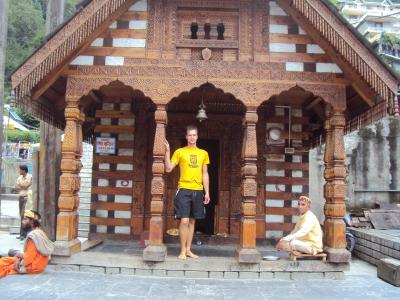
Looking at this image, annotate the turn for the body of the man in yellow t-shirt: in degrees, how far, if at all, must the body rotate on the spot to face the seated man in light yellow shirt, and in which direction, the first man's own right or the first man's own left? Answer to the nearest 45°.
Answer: approximately 90° to the first man's own left

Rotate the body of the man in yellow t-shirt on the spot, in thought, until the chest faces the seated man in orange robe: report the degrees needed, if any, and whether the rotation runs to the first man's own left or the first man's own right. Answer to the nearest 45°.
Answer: approximately 90° to the first man's own right

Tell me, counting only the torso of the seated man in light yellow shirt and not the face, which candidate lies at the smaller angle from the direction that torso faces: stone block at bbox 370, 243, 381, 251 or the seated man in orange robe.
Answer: the seated man in orange robe

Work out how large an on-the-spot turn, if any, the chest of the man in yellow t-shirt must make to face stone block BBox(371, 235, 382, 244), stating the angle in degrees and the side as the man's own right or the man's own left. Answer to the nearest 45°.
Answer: approximately 135° to the man's own left

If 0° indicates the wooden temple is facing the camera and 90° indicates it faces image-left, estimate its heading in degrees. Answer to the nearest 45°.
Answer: approximately 0°

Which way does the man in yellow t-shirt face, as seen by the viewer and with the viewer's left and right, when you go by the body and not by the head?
facing the viewer
